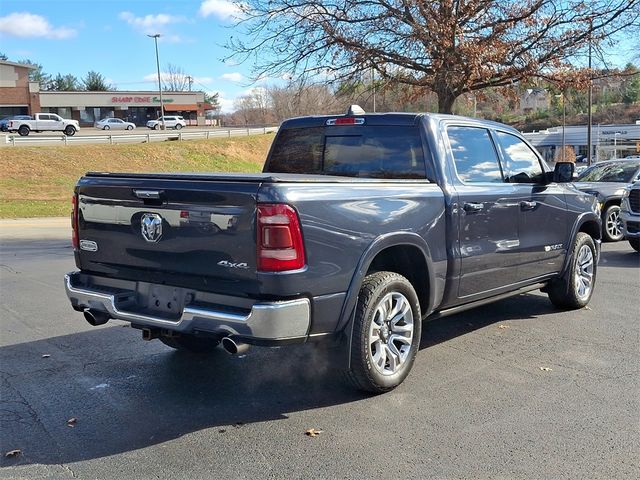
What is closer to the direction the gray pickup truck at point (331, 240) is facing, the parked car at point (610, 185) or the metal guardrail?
the parked car

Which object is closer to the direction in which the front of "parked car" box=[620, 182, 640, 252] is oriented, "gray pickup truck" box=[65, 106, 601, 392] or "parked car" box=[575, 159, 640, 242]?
the gray pickup truck

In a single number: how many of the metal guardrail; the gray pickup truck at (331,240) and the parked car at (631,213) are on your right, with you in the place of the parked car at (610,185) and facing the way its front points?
1

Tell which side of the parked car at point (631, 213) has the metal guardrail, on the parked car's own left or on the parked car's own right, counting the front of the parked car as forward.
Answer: on the parked car's own right

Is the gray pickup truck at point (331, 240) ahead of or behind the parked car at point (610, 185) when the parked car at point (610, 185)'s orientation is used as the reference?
ahead

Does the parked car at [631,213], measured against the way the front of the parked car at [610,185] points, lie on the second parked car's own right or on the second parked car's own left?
on the second parked car's own left

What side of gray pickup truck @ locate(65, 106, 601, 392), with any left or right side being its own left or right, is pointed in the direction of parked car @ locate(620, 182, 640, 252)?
front

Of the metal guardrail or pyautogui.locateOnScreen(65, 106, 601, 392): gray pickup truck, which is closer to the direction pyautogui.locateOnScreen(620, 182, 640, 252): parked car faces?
the gray pickup truck

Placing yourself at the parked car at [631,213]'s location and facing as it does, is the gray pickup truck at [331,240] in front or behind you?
in front

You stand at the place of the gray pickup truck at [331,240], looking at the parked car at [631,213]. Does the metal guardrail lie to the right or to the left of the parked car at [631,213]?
left

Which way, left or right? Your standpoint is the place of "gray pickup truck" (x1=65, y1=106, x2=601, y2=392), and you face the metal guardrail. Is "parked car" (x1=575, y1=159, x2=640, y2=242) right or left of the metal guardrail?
right

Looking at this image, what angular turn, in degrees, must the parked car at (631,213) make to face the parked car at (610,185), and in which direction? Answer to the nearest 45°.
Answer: approximately 135° to its right

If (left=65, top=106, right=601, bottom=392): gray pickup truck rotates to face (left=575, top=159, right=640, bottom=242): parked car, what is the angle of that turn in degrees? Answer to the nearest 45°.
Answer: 0° — it already faces it

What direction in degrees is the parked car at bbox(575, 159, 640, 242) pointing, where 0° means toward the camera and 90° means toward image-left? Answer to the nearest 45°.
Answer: approximately 45°

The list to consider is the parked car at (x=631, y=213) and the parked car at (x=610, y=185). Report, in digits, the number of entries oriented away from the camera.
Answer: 0

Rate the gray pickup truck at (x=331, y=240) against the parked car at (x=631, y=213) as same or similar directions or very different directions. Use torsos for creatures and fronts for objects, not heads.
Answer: very different directions

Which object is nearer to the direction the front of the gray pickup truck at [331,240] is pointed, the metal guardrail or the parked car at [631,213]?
the parked car

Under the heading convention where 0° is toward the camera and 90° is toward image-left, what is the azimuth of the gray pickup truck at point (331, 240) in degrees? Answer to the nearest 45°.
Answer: approximately 225°
